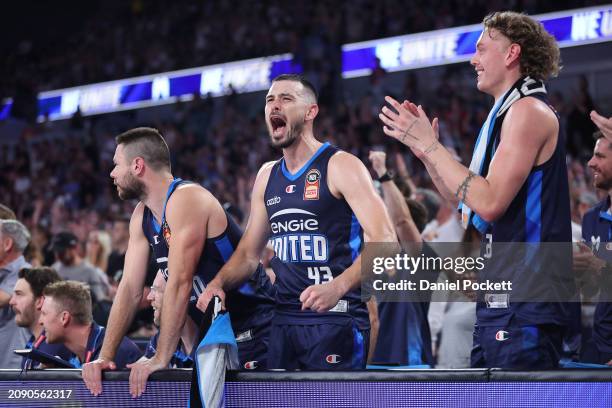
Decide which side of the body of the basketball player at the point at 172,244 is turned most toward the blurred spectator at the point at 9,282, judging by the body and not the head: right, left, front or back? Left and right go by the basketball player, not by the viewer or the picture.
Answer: right

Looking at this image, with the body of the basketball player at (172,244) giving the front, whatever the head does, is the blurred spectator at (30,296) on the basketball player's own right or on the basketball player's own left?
on the basketball player's own right

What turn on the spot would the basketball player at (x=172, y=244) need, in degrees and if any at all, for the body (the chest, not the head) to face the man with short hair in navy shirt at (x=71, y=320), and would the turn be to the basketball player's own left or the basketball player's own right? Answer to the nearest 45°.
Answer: approximately 90° to the basketball player's own right

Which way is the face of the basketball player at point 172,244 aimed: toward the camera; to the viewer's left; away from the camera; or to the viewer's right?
to the viewer's left

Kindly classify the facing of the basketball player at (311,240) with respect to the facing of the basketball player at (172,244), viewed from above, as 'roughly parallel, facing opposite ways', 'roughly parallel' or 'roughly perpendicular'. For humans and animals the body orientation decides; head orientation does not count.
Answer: roughly parallel

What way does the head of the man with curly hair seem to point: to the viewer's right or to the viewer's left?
to the viewer's left

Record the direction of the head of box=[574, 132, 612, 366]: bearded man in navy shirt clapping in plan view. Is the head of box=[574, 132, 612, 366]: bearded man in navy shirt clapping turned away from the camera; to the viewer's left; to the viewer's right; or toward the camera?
to the viewer's left

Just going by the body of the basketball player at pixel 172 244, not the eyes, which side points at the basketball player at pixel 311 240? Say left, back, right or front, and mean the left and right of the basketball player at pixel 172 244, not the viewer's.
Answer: back

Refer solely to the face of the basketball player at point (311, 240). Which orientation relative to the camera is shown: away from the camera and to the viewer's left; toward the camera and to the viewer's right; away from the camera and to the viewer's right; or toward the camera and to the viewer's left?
toward the camera and to the viewer's left

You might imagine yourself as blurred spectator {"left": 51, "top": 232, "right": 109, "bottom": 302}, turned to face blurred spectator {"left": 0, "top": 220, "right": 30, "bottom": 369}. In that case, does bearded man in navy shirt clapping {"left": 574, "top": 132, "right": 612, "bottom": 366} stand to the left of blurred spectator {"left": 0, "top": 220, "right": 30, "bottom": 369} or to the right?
left
